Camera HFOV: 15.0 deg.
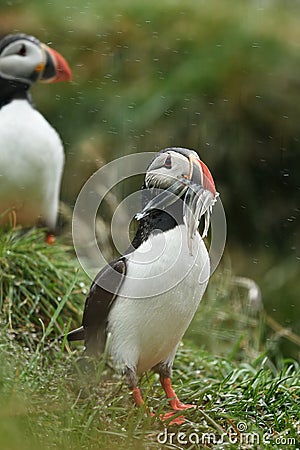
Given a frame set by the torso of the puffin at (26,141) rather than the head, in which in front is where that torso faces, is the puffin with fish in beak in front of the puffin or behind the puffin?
in front

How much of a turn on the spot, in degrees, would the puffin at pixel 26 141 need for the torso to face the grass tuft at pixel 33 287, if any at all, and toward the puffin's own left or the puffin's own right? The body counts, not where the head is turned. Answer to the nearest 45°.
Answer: approximately 45° to the puffin's own right

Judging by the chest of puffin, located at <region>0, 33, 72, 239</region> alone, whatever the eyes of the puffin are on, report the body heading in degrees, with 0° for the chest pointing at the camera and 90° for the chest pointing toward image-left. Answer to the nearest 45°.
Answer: approximately 315°

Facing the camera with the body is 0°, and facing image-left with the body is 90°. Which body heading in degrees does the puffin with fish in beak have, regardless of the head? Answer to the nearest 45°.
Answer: approximately 315°
